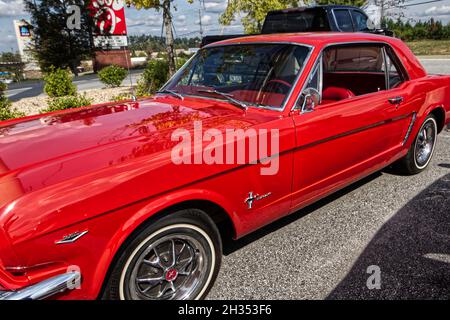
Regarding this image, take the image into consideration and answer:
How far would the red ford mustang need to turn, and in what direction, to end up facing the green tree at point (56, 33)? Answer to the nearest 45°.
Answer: approximately 90° to its right

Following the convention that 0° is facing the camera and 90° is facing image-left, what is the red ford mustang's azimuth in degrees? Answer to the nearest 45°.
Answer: approximately 45°

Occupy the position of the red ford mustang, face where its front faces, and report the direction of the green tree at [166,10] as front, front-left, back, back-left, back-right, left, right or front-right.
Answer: back-right

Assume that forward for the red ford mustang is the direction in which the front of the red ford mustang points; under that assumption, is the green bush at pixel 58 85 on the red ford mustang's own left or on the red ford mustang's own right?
on the red ford mustang's own right
